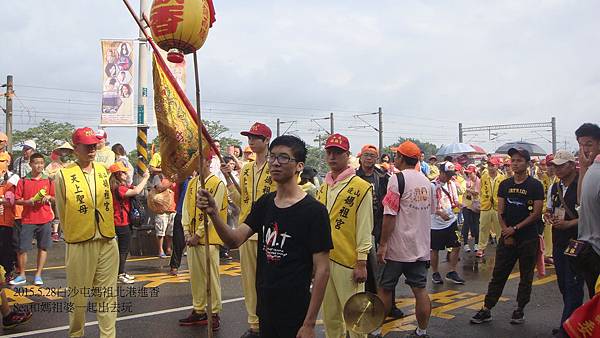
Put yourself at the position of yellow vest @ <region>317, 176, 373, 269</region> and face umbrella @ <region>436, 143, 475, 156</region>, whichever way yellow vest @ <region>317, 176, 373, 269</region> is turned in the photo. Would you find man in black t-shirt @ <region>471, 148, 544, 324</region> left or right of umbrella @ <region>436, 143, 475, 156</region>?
right

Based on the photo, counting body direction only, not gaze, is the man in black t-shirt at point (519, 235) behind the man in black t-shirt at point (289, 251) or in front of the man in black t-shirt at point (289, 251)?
behind

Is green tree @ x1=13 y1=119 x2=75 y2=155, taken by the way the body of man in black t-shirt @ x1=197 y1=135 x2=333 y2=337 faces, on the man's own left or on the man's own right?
on the man's own right

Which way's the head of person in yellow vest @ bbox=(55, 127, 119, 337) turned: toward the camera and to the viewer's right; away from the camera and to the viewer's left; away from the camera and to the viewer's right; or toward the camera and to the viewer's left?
toward the camera and to the viewer's right

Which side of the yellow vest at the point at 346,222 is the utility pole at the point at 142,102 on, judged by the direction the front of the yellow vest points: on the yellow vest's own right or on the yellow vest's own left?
on the yellow vest's own right

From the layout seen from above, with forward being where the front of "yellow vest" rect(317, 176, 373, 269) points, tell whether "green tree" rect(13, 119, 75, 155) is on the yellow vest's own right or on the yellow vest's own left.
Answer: on the yellow vest's own right

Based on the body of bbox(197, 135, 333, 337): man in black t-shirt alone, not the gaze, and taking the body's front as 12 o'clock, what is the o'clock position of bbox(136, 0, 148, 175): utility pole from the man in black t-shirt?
The utility pole is roughly at 4 o'clock from the man in black t-shirt.

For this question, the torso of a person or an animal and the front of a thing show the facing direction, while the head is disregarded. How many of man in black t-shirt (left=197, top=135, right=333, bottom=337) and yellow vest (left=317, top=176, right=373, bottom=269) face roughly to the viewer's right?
0

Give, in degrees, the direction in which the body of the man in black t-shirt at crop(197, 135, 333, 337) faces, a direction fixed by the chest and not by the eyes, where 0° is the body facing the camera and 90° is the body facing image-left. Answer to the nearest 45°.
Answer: approximately 45°
